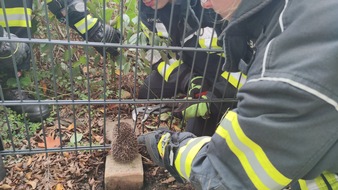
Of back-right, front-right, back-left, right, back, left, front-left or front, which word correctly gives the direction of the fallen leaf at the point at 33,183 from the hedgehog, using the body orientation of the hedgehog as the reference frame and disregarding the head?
left

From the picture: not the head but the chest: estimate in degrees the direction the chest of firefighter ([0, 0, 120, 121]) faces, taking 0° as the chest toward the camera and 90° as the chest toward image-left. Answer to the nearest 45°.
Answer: approximately 315°

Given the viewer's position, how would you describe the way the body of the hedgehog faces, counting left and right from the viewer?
facing away from the viewer

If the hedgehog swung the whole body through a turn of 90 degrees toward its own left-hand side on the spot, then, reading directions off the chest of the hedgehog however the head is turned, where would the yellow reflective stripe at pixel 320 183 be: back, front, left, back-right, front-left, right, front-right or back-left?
back-left

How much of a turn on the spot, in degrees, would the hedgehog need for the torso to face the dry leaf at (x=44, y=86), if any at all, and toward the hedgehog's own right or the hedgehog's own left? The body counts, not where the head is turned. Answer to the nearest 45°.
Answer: approximately 45° to the hedgehog's own left

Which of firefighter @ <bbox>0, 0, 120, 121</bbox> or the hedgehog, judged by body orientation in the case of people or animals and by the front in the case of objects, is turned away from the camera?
the hedgehog

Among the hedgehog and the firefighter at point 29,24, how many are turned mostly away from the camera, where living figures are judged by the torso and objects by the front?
1

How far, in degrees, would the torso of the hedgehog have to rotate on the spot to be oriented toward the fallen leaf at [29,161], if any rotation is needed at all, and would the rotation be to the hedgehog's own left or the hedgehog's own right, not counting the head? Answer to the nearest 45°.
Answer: approximately 90° to the hedgehog's own left

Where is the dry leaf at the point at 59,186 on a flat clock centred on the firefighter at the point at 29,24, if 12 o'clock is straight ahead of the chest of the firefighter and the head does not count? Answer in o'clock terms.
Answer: The dry leaf is roughly at 1 o'clock from the firefighter.
